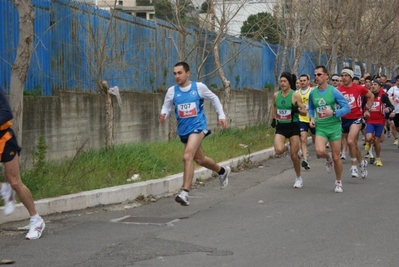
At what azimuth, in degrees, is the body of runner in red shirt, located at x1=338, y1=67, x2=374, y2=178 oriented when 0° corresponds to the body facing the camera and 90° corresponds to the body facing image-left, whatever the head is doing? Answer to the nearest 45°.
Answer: approximately 45°
